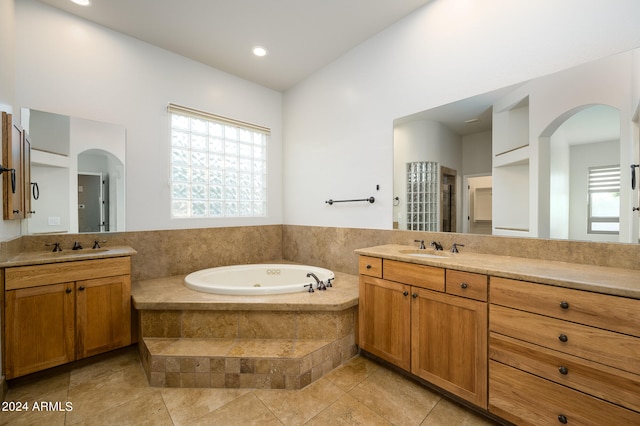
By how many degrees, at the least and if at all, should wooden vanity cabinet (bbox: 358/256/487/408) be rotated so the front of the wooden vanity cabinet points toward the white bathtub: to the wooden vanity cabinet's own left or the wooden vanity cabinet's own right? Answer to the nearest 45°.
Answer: approximately 45° to the wooden vanity cabinet's own right

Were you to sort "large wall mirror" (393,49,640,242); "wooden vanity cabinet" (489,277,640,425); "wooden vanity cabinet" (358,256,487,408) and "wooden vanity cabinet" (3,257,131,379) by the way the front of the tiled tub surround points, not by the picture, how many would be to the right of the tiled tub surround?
1

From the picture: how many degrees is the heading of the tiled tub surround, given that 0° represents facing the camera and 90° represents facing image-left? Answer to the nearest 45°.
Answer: approximately 0°

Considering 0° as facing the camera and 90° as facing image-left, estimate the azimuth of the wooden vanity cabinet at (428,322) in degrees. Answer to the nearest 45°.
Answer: approximately 45°

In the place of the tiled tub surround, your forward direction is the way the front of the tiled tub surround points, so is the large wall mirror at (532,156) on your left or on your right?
on your left

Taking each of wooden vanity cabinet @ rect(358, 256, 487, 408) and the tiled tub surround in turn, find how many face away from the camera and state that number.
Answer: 0

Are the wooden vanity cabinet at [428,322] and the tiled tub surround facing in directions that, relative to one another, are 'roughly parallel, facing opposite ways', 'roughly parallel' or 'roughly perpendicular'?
roughly perpendicular
